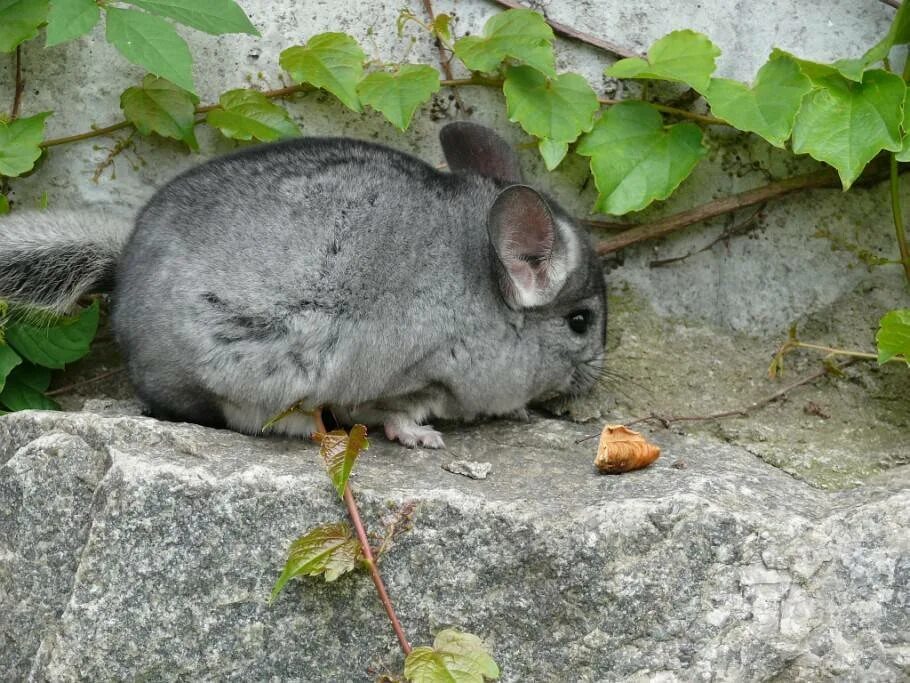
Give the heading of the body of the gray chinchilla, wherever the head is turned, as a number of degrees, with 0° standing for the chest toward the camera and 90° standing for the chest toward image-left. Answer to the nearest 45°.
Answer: approximately 270°

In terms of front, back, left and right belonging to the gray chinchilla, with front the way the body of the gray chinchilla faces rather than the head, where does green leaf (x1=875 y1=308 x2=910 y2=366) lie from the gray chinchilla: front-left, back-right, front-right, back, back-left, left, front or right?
front

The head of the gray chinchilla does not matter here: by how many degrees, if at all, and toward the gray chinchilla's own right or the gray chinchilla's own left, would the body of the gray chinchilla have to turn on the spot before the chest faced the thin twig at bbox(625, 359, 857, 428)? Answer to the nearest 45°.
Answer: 0° — it already faces it

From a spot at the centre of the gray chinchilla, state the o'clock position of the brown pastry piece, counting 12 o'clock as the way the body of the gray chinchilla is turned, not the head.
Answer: The brown pastry piece is roughly at 1 o'clock from the gray chinchilla.

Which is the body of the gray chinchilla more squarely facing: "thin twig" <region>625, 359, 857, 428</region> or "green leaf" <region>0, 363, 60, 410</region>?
the thin twig

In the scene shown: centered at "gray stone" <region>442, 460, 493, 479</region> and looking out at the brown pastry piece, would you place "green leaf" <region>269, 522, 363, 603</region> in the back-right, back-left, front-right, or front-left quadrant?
back-right

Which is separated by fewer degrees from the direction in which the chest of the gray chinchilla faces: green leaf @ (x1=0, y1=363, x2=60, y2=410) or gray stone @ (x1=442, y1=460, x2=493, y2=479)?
the gray stone

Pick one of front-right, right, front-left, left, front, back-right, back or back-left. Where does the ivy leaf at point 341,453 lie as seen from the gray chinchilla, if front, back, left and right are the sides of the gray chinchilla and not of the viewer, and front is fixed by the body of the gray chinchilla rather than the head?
right

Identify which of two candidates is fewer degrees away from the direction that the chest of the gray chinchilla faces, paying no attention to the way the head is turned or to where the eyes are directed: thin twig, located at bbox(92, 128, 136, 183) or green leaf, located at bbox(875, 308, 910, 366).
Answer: the green leaf

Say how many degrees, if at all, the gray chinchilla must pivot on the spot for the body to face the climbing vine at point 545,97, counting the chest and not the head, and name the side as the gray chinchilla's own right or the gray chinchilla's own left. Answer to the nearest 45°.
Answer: approximately 45° to the gray chinchilla's own left

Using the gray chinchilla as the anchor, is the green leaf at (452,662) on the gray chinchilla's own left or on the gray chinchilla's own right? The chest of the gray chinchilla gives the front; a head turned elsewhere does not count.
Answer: on the gray chinchilla's own right

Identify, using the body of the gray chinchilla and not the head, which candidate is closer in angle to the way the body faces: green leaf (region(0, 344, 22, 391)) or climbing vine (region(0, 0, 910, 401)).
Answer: the climbing vine

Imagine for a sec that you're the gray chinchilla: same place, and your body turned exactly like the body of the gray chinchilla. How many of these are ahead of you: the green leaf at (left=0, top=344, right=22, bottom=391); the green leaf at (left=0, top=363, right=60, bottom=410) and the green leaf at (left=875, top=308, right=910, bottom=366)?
1
